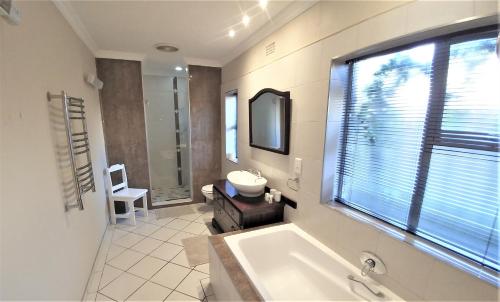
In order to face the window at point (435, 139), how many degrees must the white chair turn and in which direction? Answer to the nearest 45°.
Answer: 0° — it already faces it

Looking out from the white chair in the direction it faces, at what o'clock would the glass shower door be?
The glass shower door is roughly at 9 o'clock from the white chair.

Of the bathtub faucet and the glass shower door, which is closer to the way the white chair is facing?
the bathtub faucet

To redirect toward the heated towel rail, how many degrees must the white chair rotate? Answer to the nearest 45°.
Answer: approximately 45° to its right

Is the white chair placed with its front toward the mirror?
yes

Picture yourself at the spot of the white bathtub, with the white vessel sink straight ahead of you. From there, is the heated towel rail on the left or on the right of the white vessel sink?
left

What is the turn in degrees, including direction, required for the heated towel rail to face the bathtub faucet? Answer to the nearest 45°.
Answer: approximately 45° to its right

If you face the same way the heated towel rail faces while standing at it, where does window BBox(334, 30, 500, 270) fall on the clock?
The window is roughly at 2 o'clock from the heated towel rail.

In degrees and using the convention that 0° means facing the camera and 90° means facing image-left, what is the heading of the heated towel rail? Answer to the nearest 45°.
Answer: approximately 270°
